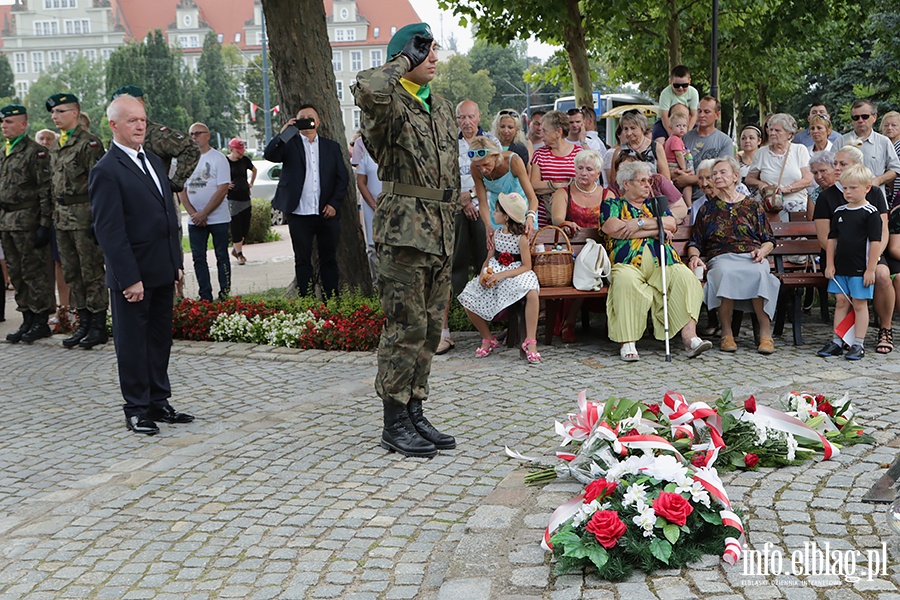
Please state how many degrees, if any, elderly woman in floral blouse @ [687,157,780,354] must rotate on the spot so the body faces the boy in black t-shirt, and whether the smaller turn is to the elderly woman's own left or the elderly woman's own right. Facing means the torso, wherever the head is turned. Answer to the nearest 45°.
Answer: approximately 90° to the elderly woman's own left

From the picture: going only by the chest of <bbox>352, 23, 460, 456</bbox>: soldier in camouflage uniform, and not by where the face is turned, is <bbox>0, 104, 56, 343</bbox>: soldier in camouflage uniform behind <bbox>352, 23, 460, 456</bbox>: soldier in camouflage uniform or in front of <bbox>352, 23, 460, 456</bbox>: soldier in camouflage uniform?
behind

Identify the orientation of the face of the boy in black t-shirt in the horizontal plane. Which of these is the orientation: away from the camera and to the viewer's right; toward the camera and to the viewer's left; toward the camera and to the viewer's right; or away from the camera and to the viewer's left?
toward the camera and to the viewer's left

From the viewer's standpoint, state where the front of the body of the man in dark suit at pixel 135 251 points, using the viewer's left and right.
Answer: facing the viewer and to the right of the viewer

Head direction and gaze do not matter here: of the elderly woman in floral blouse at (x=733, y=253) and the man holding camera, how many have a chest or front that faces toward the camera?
2

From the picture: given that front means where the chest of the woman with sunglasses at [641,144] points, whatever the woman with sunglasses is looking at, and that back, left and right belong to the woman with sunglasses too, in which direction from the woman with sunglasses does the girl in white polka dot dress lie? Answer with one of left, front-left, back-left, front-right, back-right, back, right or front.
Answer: front

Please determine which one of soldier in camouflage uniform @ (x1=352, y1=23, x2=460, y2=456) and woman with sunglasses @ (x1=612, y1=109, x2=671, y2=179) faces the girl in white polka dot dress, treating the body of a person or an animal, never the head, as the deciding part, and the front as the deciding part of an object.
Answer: the woman with sunglasses

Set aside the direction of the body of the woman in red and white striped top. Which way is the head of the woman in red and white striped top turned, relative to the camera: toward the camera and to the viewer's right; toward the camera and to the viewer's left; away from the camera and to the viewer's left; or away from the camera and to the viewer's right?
toward the camera and to the viewer's left

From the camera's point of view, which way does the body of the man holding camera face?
toward the camera

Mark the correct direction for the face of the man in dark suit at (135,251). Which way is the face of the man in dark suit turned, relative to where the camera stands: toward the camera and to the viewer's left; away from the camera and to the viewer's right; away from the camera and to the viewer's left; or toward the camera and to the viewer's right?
toward the camera and to the viewer's right

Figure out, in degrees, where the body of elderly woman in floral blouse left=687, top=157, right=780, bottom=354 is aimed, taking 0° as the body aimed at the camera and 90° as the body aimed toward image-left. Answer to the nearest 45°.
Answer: approximately 0°

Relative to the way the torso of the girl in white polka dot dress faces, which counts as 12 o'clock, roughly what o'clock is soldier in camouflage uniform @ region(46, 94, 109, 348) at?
The soldier in camouflage uniform is roughly at 2 o'clock from the girl in white polka dot dress.
